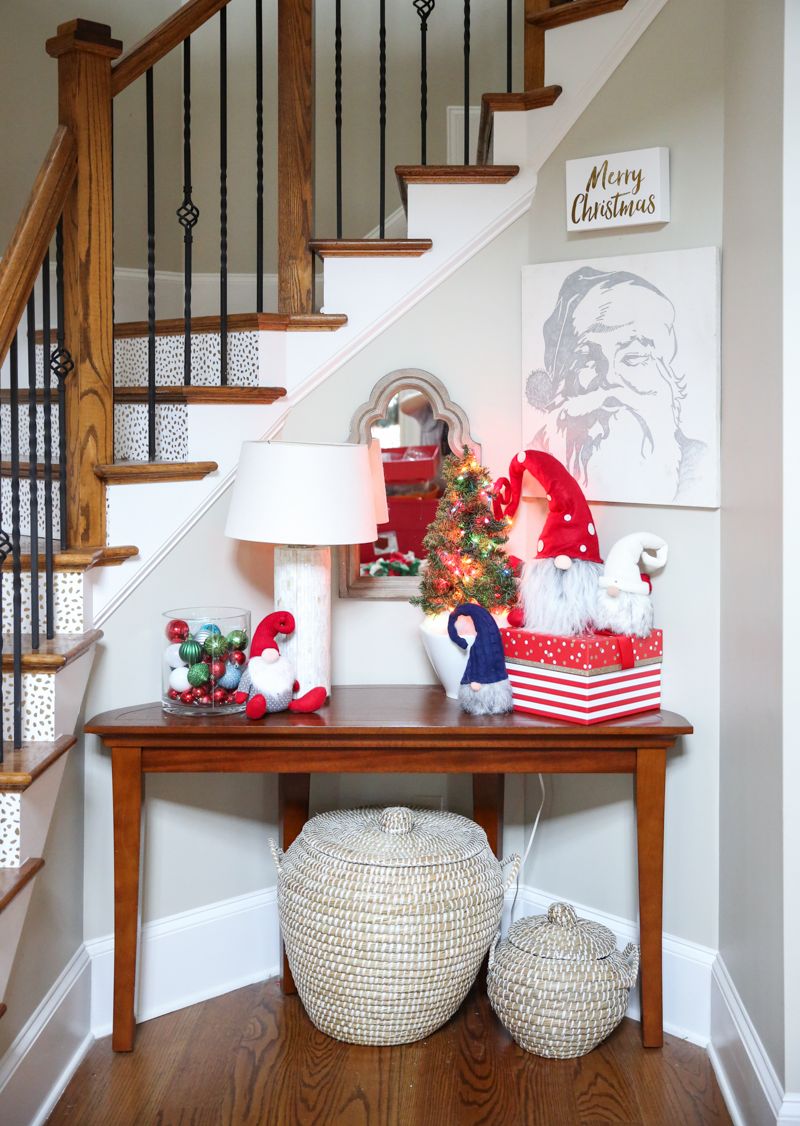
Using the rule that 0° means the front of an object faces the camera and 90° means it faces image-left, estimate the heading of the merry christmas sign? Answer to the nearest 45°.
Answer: approximately 45°

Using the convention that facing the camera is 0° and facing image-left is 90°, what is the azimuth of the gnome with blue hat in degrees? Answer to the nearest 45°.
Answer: approximately 45°

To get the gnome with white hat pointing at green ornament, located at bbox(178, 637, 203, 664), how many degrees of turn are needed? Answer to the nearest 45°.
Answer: approximately 45° to its right

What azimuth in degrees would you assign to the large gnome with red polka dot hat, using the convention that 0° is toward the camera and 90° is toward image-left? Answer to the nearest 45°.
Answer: approximately 0°

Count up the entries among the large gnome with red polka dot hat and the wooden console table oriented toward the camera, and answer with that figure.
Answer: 2
